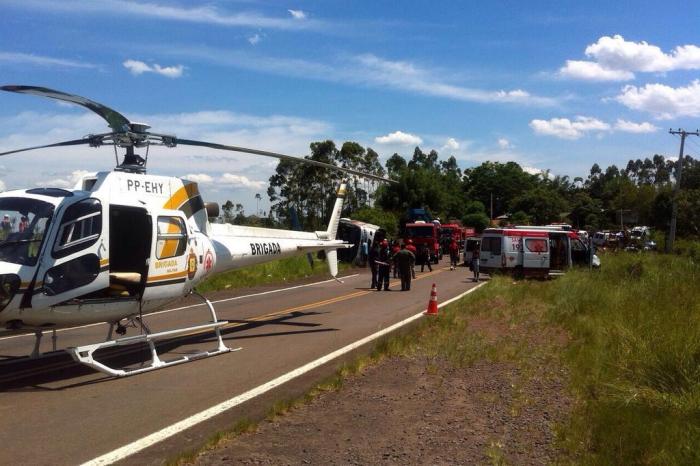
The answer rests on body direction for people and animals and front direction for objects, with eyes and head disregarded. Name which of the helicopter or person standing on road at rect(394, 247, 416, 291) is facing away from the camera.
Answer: the person standing on road

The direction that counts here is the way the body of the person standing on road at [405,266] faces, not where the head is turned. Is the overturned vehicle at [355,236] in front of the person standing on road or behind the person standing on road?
in front

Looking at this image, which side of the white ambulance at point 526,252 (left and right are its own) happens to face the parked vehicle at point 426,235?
left

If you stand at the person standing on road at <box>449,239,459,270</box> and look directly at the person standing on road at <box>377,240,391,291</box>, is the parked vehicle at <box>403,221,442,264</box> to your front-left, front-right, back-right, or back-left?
back-right

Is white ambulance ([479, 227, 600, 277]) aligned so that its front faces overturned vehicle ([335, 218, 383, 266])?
no

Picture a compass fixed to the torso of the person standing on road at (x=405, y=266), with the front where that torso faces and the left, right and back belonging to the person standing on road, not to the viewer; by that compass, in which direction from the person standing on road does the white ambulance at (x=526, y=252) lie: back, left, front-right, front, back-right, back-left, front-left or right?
front-right

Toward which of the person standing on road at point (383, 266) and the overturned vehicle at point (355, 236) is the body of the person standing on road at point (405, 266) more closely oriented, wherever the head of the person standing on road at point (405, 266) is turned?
the overturned vehicle

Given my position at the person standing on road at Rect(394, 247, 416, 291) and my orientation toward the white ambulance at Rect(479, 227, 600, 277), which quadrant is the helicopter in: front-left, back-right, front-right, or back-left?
back-right

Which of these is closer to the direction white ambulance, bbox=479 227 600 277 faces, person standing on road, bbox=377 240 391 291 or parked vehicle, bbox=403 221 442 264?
the parked vehicle

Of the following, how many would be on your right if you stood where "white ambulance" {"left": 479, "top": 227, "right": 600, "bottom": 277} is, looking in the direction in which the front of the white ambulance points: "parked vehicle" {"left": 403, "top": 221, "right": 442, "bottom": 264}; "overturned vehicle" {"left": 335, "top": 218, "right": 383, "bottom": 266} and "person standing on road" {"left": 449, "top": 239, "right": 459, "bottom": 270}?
0

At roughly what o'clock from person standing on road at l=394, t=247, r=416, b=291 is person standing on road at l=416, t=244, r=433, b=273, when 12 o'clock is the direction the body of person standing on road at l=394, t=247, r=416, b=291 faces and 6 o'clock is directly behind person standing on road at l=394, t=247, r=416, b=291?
person standing on road at l=416, t=244, r=433, b=273 is roughly at 12 o'clock from person standing on road at l=394, t=247, r=416, b=291.

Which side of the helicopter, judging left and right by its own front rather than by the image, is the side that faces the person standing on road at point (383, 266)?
back

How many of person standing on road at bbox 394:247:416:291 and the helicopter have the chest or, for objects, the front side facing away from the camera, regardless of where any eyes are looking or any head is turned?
1

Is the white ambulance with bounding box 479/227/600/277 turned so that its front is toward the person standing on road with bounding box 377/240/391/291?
no

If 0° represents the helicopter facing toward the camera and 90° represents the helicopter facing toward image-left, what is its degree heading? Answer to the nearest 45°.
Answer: approximately 45°

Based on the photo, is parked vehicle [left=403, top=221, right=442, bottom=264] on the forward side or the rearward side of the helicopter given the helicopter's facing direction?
on the rearward side

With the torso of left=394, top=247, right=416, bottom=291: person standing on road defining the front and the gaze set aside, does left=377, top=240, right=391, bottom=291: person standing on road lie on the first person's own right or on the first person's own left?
on the first person's own left

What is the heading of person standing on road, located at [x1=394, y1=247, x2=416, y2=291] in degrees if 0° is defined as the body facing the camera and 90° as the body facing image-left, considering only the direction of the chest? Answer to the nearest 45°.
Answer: approximately 180°

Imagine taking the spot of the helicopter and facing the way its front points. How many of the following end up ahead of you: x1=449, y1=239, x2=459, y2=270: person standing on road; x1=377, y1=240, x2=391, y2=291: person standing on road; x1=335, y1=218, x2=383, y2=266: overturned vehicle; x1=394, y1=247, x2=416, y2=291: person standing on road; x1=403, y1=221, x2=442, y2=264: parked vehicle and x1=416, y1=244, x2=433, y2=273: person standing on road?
0

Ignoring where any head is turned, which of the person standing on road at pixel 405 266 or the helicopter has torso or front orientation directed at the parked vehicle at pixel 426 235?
the person standing on road

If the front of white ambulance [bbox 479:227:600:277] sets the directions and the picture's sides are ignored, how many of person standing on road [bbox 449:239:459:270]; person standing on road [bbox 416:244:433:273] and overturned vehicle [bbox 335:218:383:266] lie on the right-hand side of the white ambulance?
0
